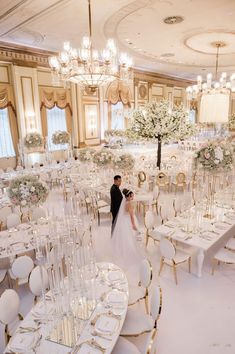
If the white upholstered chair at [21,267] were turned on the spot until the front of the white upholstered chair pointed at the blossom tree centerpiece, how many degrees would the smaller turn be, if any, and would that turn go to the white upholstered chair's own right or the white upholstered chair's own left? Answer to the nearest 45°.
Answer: approximately 90° to the white upholstered chair's own right

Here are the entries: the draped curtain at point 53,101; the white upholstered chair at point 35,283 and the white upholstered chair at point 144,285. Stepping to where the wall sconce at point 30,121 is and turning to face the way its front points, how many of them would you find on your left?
1

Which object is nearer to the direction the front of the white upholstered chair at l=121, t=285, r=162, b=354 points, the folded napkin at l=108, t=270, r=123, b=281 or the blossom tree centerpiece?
the folded napkin

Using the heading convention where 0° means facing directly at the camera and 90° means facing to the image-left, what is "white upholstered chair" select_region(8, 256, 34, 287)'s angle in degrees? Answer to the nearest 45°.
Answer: approximately 135°

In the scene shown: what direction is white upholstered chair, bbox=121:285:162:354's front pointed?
to the viewer's left

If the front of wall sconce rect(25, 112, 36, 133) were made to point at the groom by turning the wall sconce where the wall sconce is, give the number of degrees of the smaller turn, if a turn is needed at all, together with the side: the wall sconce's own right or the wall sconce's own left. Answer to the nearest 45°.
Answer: approximately 45° to the wall sconce's own right

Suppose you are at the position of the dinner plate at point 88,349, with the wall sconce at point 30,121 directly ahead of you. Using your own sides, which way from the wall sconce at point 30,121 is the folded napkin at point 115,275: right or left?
right

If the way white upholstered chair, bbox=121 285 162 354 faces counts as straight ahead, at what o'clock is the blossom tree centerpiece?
The blossom tree centerpiece is roughly at 3 o'clock from the white upholstered chair.

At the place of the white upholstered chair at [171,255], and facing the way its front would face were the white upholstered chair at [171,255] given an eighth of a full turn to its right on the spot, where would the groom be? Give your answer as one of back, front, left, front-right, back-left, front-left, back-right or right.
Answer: back-left

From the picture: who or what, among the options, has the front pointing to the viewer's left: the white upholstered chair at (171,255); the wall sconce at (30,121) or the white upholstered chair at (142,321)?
the white upholstered chair at (142,321)

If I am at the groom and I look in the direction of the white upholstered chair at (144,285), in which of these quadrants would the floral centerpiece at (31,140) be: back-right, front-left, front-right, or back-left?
back-right

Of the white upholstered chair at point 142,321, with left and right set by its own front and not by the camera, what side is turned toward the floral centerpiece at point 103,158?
right

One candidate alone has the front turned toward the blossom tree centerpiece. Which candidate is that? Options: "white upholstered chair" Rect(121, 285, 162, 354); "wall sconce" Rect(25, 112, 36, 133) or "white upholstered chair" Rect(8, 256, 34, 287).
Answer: the wall sconce
